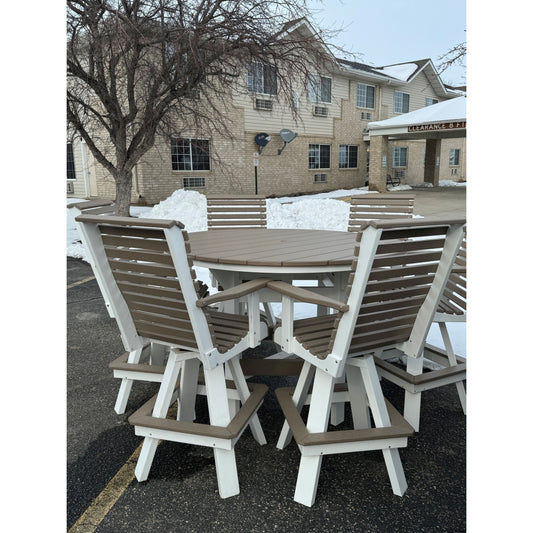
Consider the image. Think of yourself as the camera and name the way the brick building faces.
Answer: facing the viewer and to the right of the viewer

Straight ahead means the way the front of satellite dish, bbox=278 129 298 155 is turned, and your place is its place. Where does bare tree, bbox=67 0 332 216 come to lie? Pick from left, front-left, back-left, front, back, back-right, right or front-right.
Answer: front-right

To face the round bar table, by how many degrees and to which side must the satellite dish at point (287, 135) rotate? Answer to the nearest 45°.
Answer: approximately 45° to its right

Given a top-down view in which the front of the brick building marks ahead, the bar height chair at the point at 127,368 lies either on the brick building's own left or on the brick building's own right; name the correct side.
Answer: on the brick building's own right

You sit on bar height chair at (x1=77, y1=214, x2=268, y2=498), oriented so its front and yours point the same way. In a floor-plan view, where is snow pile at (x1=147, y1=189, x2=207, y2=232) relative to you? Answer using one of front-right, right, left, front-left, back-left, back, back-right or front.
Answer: front-left

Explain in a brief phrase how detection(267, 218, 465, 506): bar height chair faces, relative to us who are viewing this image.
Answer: facing away from the viewer and to the left of the viewer

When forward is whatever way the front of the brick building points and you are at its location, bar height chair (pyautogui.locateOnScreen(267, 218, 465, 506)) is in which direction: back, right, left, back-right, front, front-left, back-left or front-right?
front-right

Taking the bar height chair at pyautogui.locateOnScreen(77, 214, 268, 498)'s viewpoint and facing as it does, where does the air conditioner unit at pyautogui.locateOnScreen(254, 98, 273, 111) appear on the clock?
The air conditioner unit is roughly at 11 o'clock from the bar height chair.

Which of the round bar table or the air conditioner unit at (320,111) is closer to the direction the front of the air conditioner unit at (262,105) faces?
the round bar table

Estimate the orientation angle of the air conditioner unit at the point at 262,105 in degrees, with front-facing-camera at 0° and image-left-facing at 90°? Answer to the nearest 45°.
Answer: approximately 315°
